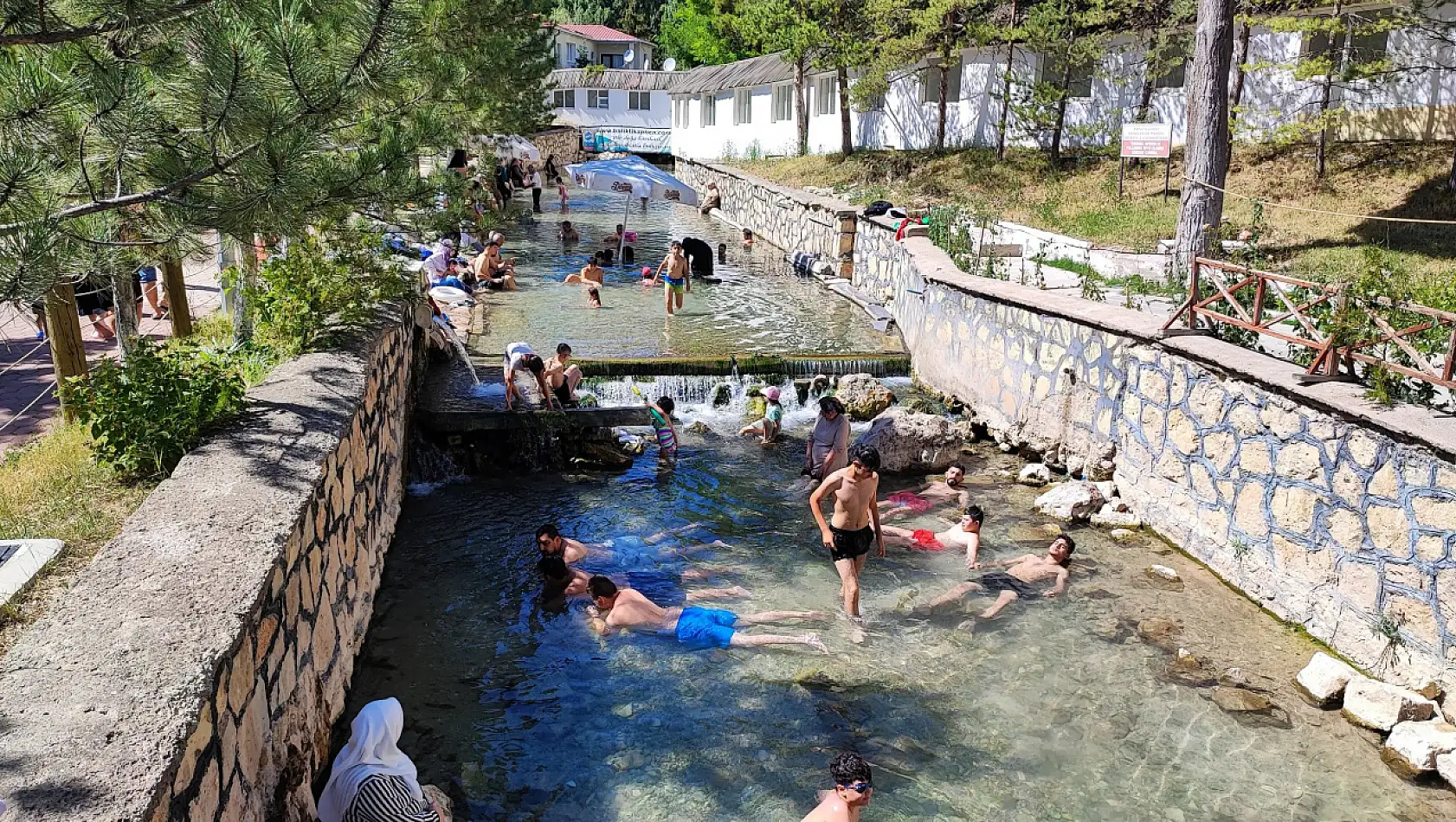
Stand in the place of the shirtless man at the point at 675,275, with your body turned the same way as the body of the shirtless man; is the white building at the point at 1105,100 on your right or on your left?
on your left

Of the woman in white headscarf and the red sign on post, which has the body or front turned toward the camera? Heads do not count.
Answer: the red sign on post

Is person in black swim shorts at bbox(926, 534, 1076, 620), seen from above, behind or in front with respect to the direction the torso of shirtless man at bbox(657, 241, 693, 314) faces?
in front

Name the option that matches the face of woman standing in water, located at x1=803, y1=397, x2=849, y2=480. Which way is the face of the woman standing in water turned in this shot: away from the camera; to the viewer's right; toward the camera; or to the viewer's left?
toward the camera

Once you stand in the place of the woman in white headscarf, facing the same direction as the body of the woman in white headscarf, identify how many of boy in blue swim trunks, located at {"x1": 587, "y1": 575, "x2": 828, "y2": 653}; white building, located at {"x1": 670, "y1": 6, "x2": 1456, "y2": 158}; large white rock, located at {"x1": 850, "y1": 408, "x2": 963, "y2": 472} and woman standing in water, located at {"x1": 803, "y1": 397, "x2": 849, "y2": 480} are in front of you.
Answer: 4

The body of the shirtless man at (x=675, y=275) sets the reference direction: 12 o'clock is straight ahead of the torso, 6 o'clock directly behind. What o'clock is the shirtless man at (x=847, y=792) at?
the shirtless man at (x=847, y=792) is roughly at 12 o'clock from the shirtless man at (x=675, y=275).

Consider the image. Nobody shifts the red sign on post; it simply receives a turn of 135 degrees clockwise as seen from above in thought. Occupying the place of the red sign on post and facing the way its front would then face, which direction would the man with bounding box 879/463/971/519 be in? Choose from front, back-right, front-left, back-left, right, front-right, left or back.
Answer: back-left

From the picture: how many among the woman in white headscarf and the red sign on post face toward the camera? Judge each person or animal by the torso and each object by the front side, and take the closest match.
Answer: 1

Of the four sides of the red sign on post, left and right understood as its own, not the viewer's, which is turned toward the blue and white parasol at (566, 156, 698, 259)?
right

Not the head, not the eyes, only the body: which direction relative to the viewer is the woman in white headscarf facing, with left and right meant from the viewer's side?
facing away from the viewer and to the right of the viewer

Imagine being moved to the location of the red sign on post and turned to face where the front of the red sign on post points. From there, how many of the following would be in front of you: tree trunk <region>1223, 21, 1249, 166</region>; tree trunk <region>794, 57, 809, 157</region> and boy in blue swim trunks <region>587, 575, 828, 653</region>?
1

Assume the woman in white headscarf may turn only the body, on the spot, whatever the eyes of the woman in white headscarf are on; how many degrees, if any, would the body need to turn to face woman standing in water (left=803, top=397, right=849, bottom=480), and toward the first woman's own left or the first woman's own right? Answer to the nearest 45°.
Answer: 0° — they already face them

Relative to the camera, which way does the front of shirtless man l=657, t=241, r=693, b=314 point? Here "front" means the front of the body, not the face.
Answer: toward the camera

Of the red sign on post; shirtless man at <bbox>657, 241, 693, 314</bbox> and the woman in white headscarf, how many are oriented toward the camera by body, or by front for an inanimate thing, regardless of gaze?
2

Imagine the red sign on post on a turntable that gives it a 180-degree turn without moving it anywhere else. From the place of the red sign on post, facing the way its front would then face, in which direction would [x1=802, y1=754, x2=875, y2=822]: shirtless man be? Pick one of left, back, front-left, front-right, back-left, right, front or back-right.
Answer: back

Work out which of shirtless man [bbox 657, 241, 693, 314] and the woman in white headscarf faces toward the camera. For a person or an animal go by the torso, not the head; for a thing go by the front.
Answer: the shirtless man

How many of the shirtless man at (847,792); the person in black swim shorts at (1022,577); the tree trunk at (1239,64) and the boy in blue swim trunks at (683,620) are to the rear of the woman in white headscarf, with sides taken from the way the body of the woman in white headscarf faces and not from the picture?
0

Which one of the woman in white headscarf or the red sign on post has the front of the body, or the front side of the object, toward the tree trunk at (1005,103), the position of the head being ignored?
the woman in white headscarf

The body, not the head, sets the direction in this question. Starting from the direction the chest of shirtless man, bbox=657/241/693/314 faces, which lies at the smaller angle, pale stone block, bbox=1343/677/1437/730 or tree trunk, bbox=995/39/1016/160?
the pale stone block
